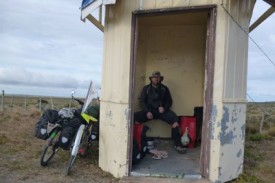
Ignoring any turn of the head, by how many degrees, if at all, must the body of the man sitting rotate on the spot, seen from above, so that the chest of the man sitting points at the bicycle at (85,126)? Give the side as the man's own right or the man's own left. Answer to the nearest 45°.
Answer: approximately 45° to the man's own right

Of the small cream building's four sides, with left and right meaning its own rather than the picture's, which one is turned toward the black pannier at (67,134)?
right

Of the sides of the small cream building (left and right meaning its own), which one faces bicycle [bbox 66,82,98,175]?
right
